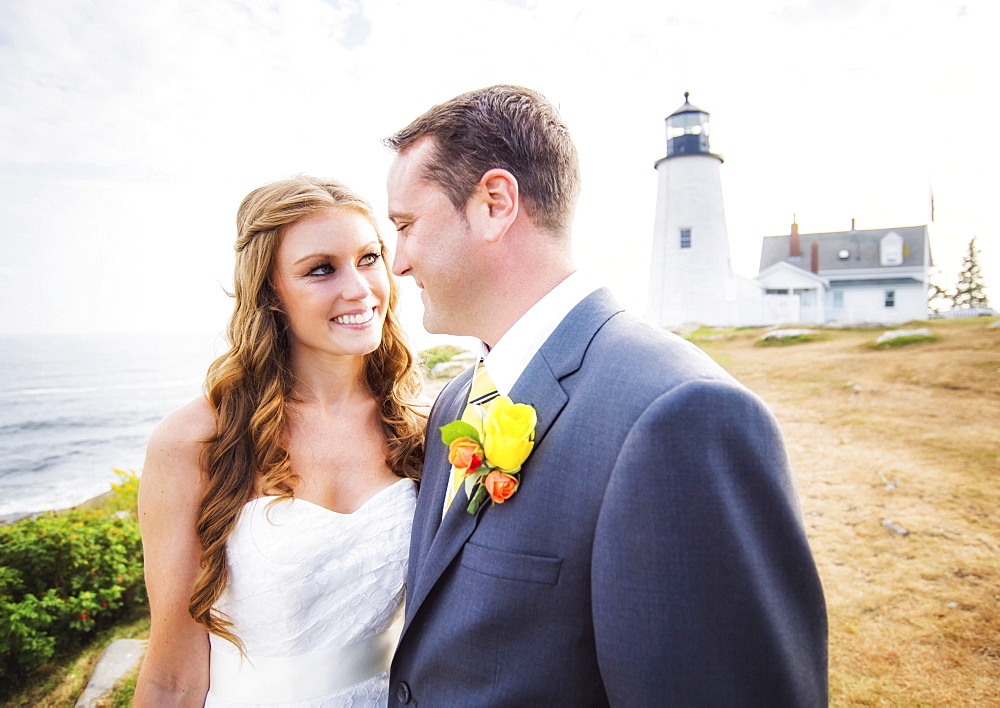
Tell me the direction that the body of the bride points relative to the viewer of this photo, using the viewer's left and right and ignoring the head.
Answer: facing the viewer and to the right of the viewer

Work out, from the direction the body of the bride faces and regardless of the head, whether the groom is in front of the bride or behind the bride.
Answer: in front

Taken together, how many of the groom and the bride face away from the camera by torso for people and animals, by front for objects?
0

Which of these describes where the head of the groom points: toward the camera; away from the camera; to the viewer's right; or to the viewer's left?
to the viewer's left

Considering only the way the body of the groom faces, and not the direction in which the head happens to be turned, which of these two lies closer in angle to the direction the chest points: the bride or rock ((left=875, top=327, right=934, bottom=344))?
the bride

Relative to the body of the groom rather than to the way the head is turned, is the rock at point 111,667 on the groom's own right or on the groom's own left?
on the groom's own right

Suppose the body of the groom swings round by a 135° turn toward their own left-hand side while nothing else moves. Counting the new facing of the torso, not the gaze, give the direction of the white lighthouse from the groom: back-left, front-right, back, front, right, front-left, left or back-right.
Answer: left

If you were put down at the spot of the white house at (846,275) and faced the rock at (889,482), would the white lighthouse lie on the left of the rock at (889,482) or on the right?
right

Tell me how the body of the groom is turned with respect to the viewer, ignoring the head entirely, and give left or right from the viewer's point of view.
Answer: facing the viewer and to the left of the viewer

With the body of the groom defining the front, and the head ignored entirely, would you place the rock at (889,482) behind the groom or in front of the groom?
behind

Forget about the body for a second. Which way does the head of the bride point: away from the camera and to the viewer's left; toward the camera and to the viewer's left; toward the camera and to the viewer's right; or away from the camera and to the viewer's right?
toward the camera and to the viewer's right
